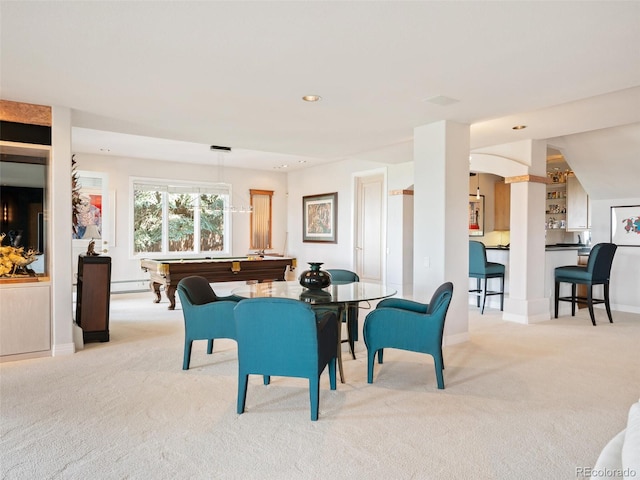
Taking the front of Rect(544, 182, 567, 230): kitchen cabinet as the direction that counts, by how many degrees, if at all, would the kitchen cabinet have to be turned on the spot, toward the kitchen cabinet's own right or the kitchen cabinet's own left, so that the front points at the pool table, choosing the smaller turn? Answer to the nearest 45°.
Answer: approximately 45° to the kitchen cabinet's own right

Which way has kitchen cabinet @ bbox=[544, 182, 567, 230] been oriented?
toward the camera

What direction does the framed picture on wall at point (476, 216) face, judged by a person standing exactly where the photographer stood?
facing the viewer

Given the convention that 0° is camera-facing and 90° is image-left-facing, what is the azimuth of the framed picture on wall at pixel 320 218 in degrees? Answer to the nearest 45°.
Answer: approximately 45°

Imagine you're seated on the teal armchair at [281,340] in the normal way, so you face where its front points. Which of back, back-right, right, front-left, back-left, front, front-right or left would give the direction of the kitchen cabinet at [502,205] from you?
front-right

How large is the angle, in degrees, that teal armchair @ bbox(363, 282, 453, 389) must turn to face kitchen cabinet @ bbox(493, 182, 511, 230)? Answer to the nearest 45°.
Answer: approximately 90° to its right

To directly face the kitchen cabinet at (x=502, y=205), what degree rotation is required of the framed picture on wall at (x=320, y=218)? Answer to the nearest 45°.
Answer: approximately 135° to its left

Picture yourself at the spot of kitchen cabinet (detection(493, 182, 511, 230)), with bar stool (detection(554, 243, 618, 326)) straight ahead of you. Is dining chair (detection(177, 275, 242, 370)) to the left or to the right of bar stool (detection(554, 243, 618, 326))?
right

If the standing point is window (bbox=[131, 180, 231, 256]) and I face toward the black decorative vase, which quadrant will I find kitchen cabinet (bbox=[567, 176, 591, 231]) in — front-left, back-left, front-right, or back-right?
front-left

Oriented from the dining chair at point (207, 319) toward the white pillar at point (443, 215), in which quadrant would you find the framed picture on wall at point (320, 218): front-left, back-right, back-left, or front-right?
front-left

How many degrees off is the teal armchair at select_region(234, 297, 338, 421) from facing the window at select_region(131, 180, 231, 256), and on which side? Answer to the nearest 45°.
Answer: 0° — it already faces it

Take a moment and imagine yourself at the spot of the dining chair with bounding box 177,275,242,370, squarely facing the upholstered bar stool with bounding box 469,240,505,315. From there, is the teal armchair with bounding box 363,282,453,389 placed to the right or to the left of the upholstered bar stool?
right

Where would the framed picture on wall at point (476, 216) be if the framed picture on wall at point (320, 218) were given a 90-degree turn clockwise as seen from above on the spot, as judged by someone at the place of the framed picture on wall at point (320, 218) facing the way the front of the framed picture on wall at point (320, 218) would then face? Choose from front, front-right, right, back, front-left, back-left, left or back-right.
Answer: back-right

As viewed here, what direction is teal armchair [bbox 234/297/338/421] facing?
away from the camera

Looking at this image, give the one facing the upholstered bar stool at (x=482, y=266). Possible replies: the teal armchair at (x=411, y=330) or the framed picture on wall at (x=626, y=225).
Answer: the framed picture on wall

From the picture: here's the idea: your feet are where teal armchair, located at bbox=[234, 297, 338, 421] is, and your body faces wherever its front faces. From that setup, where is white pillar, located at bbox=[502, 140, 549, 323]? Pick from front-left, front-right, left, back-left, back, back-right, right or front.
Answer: front-right

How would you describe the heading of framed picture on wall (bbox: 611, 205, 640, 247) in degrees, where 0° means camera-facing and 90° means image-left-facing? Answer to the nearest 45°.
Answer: approximately 45°

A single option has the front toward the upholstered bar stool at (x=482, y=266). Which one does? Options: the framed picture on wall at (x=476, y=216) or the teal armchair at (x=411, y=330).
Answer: the framed picture on wall

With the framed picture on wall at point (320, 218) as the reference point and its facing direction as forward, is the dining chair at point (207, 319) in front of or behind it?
in front
